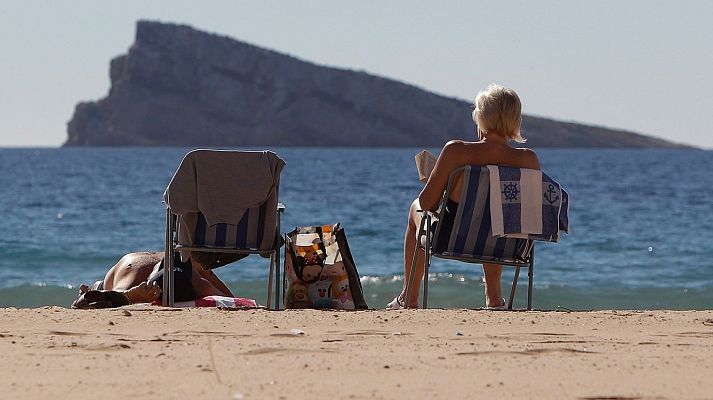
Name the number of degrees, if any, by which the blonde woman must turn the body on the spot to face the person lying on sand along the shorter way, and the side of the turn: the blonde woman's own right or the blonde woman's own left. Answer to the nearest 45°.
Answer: approximately 45° to the blonde woman's own left

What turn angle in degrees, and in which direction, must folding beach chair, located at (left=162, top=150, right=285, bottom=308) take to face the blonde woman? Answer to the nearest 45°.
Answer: approximately 90° to its right

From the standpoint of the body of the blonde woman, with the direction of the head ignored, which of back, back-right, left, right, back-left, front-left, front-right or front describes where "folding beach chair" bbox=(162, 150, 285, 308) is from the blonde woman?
front-left

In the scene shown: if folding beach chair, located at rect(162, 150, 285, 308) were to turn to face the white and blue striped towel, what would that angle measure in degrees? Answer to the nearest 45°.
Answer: approximately 90° to its right

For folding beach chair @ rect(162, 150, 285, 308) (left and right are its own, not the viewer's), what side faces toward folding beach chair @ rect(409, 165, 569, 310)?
right

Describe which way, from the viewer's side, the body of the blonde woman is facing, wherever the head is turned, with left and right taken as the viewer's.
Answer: facing away from the viewer and to the left of the viewer

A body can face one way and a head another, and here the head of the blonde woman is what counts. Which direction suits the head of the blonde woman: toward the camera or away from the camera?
away from the camera

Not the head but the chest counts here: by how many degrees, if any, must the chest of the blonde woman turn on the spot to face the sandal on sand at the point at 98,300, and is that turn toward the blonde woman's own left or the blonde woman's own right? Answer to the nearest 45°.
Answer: approximately 45° to the blonde woman's own left

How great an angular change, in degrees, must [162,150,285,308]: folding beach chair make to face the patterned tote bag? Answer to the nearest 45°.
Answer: approximately 90° to its right

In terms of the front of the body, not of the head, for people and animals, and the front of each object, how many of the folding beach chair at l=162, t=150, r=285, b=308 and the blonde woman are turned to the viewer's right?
0

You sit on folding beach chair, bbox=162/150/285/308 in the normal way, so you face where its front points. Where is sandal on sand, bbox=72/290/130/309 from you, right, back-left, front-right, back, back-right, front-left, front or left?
left

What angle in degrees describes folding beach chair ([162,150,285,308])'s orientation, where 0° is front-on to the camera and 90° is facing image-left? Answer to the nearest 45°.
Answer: approximately 180°
